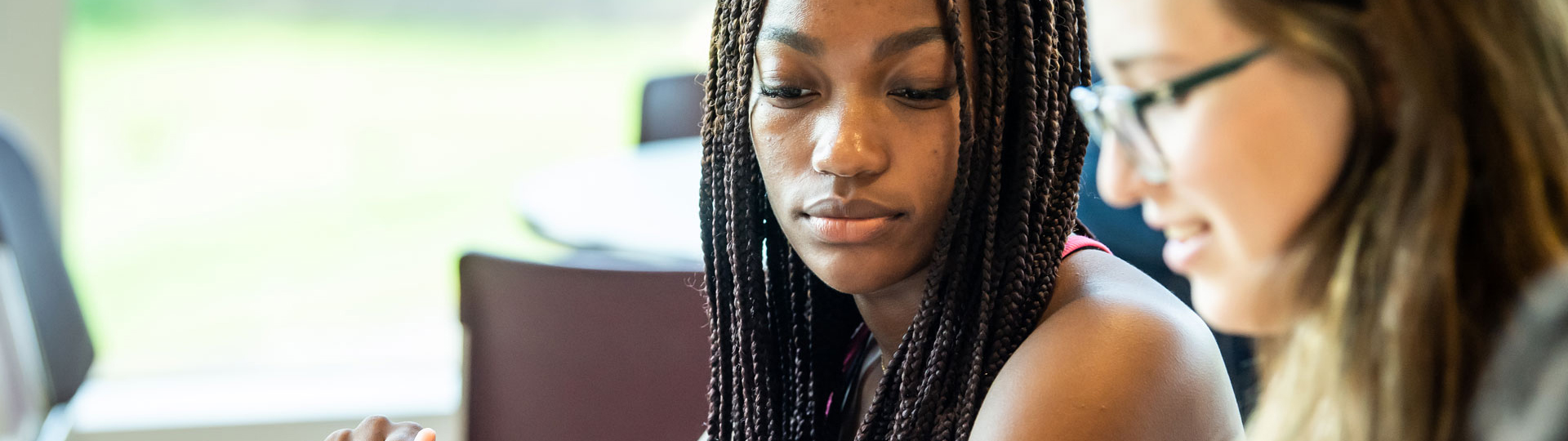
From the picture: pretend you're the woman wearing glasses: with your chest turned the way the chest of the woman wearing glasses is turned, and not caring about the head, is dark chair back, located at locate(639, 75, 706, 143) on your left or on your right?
on your right

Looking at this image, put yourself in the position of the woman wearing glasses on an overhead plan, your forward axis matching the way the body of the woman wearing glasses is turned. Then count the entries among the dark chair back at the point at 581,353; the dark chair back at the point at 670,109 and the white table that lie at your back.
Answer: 0

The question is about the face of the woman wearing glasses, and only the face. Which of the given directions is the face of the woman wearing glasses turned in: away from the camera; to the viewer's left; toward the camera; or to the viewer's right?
to the viewer's left

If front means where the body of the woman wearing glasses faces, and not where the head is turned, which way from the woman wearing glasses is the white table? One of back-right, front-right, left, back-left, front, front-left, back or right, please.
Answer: front-right

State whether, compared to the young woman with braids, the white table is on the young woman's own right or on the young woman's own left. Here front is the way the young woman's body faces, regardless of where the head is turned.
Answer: on the young woman's own right

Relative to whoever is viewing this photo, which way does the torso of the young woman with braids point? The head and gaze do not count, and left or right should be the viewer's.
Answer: facing the viewer and to the left of the viewer

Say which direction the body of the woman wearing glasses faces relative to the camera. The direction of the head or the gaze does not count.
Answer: to the viewer's left
